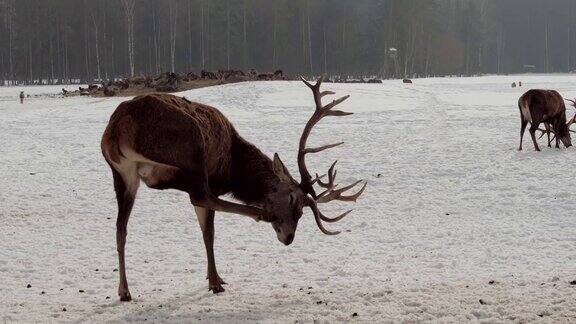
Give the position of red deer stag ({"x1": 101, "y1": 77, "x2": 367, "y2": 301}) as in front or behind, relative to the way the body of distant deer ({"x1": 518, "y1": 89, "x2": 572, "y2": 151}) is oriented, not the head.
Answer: behind

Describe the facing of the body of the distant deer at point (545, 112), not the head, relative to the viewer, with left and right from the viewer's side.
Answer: facing away from the viewer and to the right of the viewer
